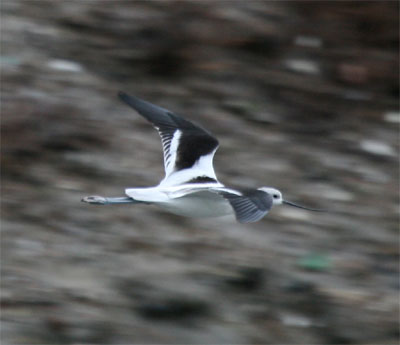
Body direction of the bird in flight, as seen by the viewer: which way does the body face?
to the viewer's right
